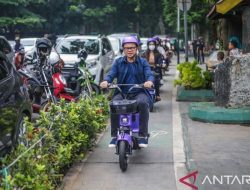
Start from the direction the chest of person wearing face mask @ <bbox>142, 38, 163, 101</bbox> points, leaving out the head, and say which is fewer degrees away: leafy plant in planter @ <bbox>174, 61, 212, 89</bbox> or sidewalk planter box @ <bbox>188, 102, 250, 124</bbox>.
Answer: the sidewalk planter box

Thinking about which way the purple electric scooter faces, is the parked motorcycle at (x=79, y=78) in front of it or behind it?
behind

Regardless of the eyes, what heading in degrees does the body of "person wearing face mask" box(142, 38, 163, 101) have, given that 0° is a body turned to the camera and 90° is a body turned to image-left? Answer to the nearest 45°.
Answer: approximately 0°

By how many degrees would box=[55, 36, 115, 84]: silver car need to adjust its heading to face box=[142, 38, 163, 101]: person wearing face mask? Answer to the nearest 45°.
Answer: approximately 90° to its left

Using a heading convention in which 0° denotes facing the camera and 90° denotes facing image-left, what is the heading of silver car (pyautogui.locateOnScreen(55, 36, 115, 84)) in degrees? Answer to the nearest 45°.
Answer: approximately 45°

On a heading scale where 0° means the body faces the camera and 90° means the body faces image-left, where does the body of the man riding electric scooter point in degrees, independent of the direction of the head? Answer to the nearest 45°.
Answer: approximately 0°

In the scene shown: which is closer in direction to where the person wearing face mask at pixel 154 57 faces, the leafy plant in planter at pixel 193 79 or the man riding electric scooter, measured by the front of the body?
the man riding electric scooter

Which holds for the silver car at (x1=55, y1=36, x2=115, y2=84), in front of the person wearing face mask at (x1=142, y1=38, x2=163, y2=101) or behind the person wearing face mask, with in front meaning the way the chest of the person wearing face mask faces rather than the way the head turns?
behind
